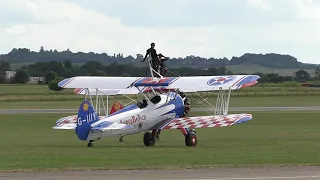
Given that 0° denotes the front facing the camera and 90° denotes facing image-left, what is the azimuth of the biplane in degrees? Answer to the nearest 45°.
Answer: approximately 225°
